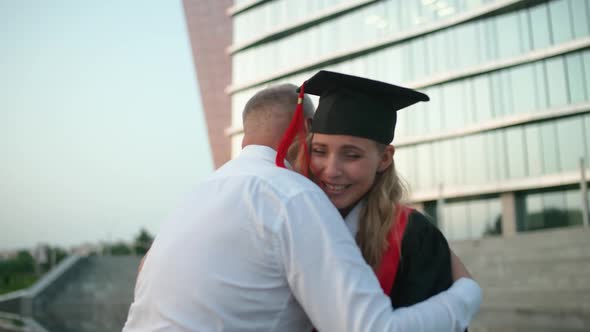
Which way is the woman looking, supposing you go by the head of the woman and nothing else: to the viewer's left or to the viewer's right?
to the viewer's left

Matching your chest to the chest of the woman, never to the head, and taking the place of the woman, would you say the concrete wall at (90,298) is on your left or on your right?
on your right

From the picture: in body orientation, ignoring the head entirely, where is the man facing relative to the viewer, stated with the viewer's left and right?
facing away from the viewer and to the right of the viewer

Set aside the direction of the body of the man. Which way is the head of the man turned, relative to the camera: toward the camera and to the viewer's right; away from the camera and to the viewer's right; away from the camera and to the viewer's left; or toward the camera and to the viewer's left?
away from the camera and to the viewer's right

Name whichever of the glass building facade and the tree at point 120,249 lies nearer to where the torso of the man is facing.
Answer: the glass building facade

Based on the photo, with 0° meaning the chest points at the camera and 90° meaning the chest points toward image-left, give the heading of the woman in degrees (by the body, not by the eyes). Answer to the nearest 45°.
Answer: approximately 45°

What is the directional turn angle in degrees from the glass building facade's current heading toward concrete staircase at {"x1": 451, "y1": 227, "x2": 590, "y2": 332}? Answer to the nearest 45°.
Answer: approximately 45° to its left

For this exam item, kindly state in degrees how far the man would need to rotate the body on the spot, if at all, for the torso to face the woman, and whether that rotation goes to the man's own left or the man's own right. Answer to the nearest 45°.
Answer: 0° — they already face them

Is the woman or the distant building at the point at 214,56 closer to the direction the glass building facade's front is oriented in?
the woman

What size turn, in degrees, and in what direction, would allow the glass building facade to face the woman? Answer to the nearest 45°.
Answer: approximately 45° to its left

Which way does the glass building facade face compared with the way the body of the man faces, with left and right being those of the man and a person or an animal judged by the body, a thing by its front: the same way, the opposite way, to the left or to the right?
the opposite way

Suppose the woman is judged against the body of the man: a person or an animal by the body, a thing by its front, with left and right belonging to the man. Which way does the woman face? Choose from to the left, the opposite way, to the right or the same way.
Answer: the opposite way

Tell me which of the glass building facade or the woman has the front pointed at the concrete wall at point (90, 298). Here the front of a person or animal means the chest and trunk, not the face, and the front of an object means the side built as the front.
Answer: the glass building facade
